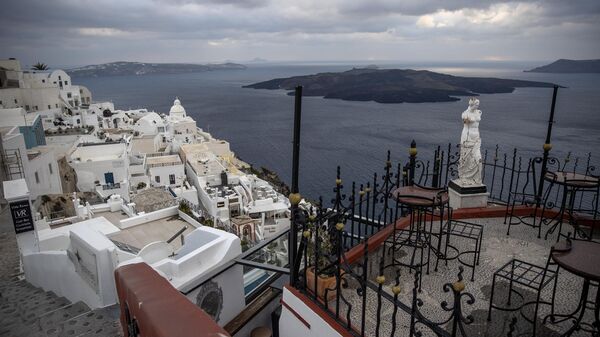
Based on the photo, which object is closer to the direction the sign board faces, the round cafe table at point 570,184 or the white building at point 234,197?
the round cafe table

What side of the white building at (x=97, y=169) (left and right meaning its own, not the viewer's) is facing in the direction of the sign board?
front

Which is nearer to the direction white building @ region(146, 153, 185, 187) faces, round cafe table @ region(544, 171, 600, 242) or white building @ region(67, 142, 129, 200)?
the round cafe table

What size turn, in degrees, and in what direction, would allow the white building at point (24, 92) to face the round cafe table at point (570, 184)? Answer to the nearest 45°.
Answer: approximately 45° to its right

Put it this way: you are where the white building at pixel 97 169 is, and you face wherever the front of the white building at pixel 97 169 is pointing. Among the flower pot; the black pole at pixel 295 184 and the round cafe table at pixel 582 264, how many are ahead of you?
3

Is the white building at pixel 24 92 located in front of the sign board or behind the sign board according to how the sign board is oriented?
behind

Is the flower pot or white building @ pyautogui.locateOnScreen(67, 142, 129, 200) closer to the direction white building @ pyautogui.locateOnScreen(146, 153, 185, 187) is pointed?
the flower pot

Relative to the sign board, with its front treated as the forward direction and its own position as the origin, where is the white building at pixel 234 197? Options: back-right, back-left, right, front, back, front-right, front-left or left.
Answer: back-left

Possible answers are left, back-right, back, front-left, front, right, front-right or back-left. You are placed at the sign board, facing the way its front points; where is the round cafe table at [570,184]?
front-left

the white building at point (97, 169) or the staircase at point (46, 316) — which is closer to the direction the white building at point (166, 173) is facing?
the staircase

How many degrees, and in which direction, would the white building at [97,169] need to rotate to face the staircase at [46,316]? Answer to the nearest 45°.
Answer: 0° — it already faces it
